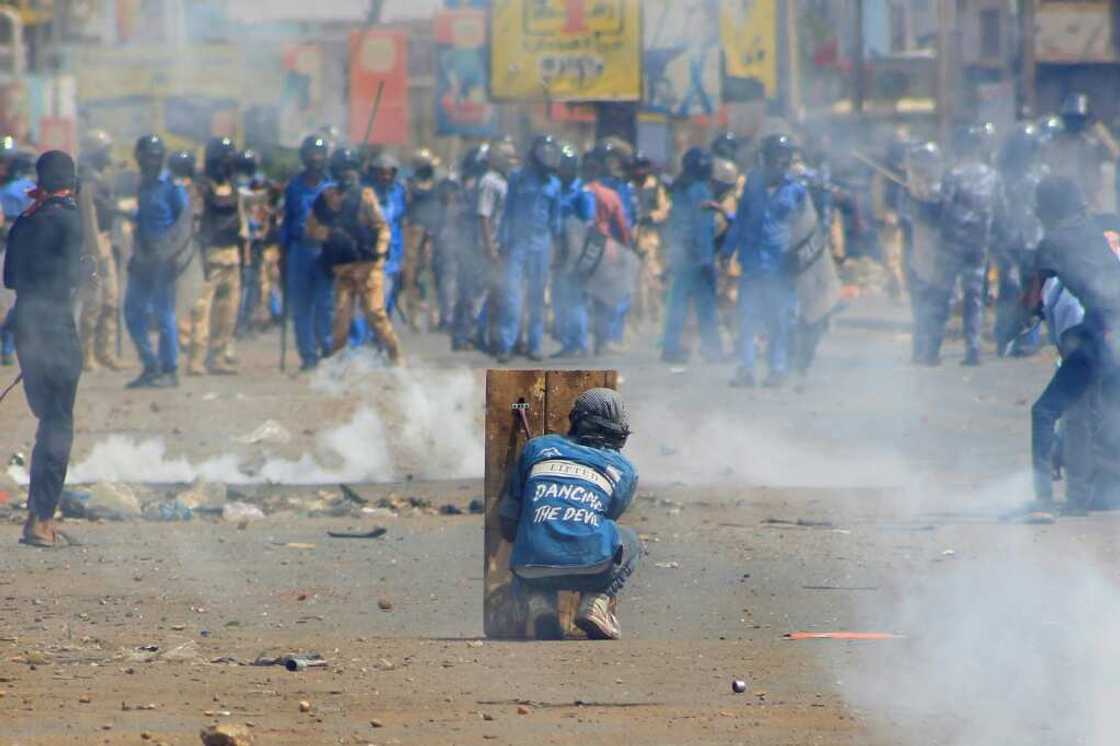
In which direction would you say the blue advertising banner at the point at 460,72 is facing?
toward the camera

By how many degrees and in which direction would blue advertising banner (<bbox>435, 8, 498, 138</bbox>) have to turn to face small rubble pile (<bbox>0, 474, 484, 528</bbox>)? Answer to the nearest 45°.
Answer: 0° — it already faces it

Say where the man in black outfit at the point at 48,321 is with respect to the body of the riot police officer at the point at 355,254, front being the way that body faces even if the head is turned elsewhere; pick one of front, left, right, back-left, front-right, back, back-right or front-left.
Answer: front

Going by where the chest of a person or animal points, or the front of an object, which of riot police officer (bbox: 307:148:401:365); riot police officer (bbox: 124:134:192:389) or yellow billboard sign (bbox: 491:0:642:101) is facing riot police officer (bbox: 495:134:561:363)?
the yellow billboard sign

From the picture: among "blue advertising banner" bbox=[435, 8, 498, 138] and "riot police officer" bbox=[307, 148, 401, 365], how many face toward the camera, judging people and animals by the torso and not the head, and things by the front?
2

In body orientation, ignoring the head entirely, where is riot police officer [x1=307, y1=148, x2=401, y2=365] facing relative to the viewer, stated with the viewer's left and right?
facing the viewer

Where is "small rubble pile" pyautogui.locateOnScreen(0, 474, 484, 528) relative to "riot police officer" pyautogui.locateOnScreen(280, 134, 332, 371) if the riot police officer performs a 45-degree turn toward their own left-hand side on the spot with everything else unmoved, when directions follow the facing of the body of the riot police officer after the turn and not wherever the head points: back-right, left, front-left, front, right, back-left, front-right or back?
right

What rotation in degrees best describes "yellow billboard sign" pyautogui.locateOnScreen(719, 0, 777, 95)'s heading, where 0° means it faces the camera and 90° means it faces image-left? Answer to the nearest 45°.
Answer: approximately 0°

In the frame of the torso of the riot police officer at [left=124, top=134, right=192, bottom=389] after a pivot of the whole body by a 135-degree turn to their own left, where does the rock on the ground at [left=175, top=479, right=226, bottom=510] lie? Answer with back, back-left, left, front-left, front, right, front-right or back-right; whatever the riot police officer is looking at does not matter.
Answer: right

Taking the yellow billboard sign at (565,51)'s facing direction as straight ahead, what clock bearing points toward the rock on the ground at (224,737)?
The rock on the ground is roughly at 12 o'clock from the yellow billboard sign.

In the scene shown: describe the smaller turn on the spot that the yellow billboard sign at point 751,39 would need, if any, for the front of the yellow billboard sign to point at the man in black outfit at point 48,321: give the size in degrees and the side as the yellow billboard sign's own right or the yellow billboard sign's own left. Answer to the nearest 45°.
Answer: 0° — it already faces them

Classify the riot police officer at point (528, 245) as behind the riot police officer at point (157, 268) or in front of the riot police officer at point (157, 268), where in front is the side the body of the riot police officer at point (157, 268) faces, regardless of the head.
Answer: behind

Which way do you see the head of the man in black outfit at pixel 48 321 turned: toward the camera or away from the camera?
away from the camera
